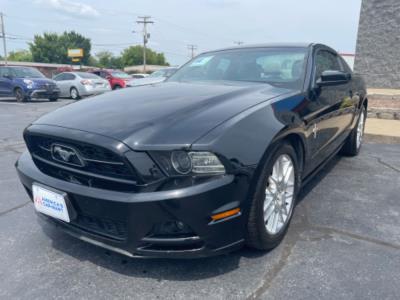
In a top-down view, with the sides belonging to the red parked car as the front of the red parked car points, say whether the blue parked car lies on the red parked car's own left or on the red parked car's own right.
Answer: on the red parked car's own right

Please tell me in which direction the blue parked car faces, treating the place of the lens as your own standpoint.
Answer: facing the viewer and to the right of the viewer

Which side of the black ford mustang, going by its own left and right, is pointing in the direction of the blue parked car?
right

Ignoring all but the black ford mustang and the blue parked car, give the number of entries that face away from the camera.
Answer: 0

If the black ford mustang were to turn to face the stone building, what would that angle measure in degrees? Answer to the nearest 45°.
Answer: approximately 180°

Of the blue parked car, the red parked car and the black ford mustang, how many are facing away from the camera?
0

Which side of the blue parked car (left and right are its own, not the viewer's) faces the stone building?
front

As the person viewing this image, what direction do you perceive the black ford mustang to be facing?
facing the viewer and to the left of the viewer

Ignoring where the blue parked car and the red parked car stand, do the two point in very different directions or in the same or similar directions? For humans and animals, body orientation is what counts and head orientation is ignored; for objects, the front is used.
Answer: same or similar directions

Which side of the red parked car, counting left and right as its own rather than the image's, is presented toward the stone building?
front

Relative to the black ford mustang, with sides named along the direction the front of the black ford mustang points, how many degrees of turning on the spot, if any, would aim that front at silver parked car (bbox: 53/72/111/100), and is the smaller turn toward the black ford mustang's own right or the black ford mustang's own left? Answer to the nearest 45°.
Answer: approximately 135° to the black ford mustang's own right
